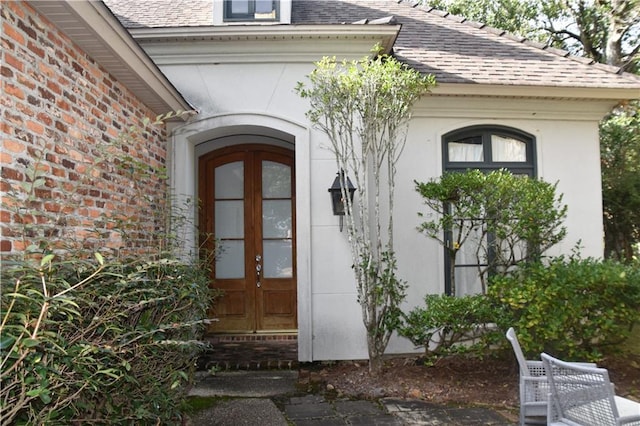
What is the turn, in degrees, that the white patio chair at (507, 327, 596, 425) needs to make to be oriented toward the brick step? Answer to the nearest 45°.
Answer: approximately 180°

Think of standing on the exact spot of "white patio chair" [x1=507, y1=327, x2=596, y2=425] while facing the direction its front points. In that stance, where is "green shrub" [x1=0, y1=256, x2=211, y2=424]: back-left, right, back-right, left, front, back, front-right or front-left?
back-right

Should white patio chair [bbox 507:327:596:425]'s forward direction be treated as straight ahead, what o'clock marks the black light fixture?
The black light fixture is roughly at 7 o'clock from the white patio chair.

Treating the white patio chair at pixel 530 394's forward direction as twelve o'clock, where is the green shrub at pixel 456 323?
The green shrub is roughly at 8 o'clock from the white patio chair.

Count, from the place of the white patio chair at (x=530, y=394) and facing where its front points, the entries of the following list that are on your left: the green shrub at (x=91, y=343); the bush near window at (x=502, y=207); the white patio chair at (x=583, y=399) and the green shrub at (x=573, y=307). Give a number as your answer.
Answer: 2

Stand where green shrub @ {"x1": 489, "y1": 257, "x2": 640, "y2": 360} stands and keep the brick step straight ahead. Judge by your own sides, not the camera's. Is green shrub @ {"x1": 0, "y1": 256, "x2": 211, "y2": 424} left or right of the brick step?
left

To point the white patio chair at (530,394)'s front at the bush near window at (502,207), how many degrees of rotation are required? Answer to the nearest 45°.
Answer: approximately 90° to its left

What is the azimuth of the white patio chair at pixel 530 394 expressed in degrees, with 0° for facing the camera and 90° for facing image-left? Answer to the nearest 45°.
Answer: approximately 270°

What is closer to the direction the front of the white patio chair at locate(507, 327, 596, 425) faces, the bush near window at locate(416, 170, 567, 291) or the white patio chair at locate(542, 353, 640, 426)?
the white patio chair

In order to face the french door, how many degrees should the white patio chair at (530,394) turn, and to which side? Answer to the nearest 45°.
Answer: approximately 135° to its left
